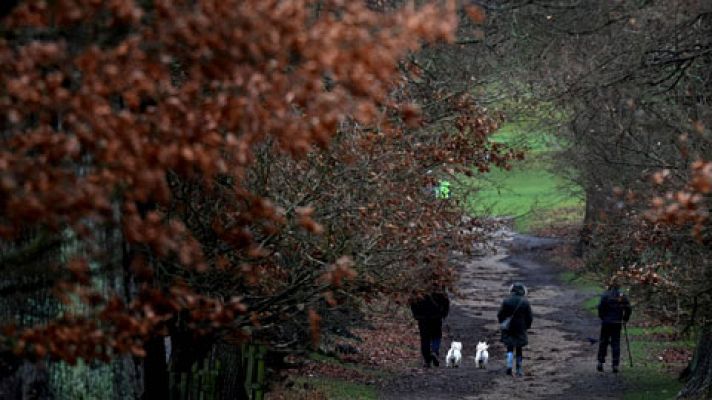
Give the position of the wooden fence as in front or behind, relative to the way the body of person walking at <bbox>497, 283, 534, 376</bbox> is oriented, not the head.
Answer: behind

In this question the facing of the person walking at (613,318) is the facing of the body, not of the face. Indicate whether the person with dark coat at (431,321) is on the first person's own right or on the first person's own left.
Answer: on the first person's own left

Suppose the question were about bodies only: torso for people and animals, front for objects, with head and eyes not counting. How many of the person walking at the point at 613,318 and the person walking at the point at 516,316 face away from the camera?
2

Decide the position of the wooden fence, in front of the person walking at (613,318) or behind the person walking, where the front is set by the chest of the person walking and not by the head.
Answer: behind

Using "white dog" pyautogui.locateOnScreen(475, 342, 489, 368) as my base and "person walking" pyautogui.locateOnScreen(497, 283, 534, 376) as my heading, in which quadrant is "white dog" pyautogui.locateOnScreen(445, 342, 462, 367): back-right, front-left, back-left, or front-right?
back-right

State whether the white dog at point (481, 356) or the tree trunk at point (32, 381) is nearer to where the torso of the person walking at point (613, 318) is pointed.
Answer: the white dog

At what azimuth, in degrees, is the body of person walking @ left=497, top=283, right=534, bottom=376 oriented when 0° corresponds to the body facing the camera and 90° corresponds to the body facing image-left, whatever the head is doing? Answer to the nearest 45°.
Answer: approximately 180°

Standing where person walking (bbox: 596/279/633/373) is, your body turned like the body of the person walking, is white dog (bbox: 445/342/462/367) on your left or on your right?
on your left

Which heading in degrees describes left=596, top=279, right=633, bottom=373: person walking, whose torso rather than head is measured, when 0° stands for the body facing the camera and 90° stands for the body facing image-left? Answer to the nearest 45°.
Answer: approximately 180°
